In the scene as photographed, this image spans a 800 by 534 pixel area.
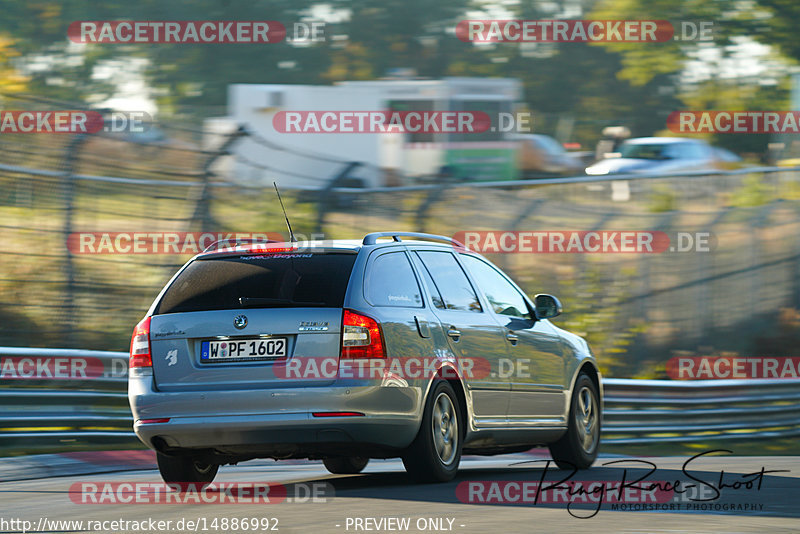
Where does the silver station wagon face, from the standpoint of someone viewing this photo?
facing away from the viewer and to the right of the viewer

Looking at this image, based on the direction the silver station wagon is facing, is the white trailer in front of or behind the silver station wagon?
in front

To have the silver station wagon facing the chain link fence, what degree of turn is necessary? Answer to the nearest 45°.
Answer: approximately 45° to its left
